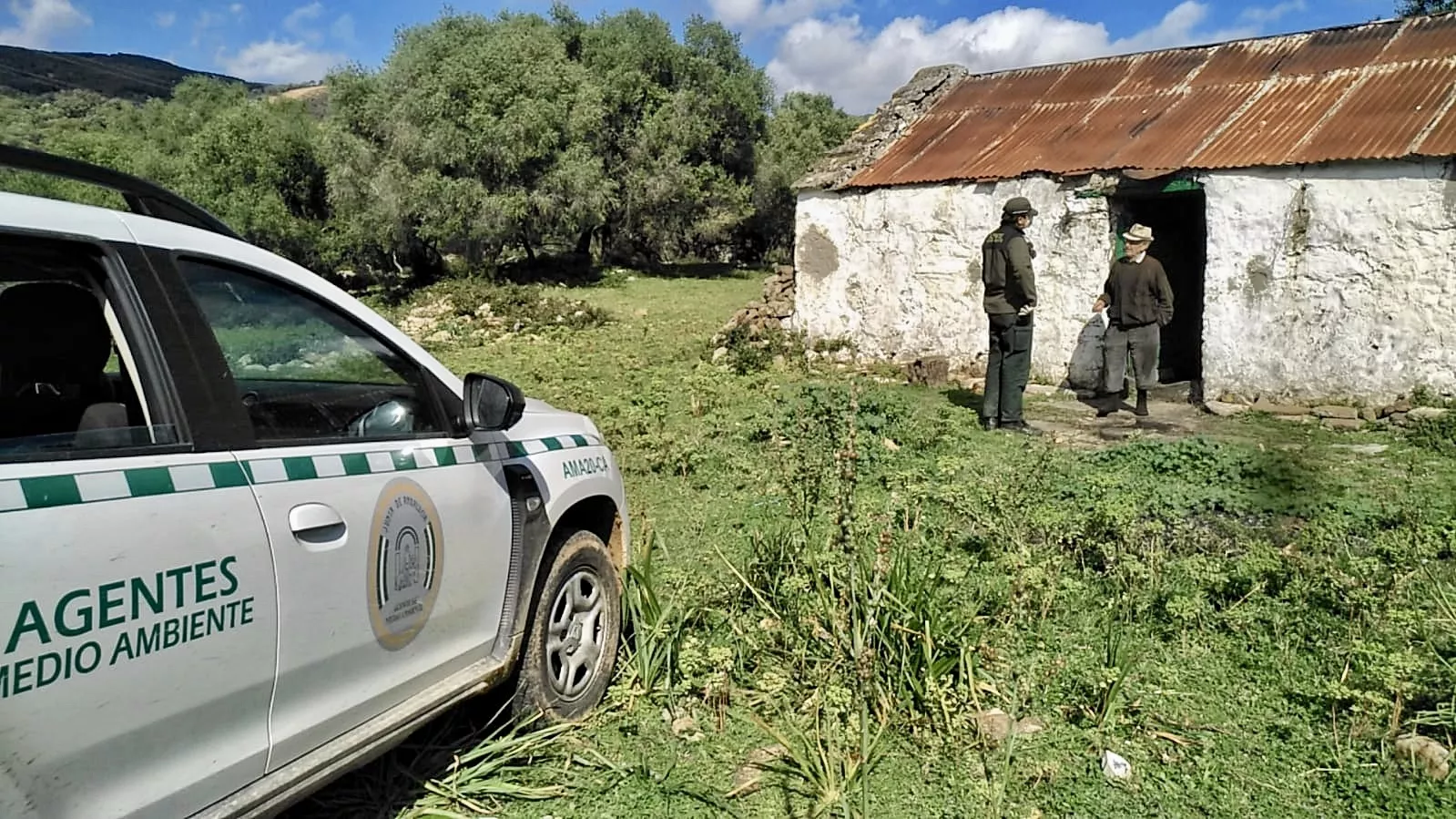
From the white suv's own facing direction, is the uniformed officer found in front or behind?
in front

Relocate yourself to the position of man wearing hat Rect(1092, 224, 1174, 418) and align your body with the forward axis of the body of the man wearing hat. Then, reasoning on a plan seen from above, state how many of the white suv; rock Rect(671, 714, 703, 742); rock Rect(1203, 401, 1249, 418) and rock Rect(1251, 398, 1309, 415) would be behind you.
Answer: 2

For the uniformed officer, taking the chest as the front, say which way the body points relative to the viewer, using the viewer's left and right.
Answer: facing away from the viewer and to the right of the viewer

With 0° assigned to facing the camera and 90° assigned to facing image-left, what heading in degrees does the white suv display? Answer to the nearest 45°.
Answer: approximately 225°

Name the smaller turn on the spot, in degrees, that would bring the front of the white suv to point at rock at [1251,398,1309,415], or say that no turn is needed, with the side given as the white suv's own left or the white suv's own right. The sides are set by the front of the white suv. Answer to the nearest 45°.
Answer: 0° — it already faces it

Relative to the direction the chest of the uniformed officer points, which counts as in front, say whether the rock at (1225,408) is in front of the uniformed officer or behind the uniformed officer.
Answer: in front

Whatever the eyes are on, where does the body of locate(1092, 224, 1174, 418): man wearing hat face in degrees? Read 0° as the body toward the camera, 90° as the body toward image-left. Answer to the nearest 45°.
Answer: approximately 45°

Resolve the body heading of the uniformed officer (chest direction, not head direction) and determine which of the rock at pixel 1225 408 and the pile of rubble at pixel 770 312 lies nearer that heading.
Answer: the rock

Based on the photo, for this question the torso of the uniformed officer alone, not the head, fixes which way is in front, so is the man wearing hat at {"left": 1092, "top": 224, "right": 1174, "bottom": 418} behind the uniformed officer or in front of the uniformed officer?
in front

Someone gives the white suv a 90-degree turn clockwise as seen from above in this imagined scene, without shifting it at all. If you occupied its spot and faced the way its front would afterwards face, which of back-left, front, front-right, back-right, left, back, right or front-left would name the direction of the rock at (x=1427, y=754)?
front-left

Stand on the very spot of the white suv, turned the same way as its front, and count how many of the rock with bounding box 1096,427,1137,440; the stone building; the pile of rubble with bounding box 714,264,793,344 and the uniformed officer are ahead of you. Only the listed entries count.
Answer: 4

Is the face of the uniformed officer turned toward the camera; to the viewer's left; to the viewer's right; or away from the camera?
to the viewer's right

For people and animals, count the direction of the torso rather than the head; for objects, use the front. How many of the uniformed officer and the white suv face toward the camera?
0

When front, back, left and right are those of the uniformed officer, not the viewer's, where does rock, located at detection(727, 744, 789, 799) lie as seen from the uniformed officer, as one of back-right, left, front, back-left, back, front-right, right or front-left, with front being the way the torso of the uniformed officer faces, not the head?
back-right

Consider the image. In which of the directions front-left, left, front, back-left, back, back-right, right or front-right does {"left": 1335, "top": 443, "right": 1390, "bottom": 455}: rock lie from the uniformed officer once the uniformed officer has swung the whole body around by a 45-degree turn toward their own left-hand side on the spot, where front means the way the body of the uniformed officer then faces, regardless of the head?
right

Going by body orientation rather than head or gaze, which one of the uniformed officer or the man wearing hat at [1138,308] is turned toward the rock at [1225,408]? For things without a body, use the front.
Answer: the uniformed officer
